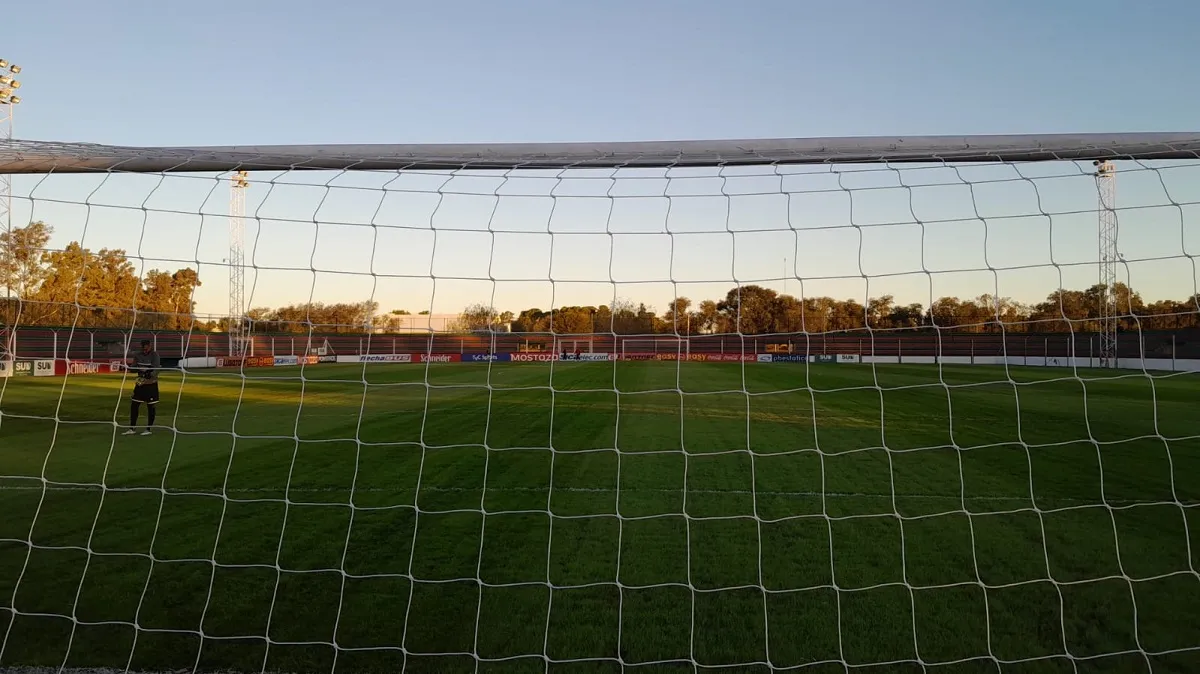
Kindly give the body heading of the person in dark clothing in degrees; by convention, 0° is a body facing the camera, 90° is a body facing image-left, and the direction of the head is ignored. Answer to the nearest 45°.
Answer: approximately 45°

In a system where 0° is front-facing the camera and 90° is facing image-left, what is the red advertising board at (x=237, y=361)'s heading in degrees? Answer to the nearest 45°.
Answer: approximately 0°

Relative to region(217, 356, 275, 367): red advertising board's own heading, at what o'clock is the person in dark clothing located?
The person in dark clothing is roughly at 12 o'clock from the red advertising board.

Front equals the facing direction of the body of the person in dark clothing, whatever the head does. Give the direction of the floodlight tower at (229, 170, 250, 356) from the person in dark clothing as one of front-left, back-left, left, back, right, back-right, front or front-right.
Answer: back-right
